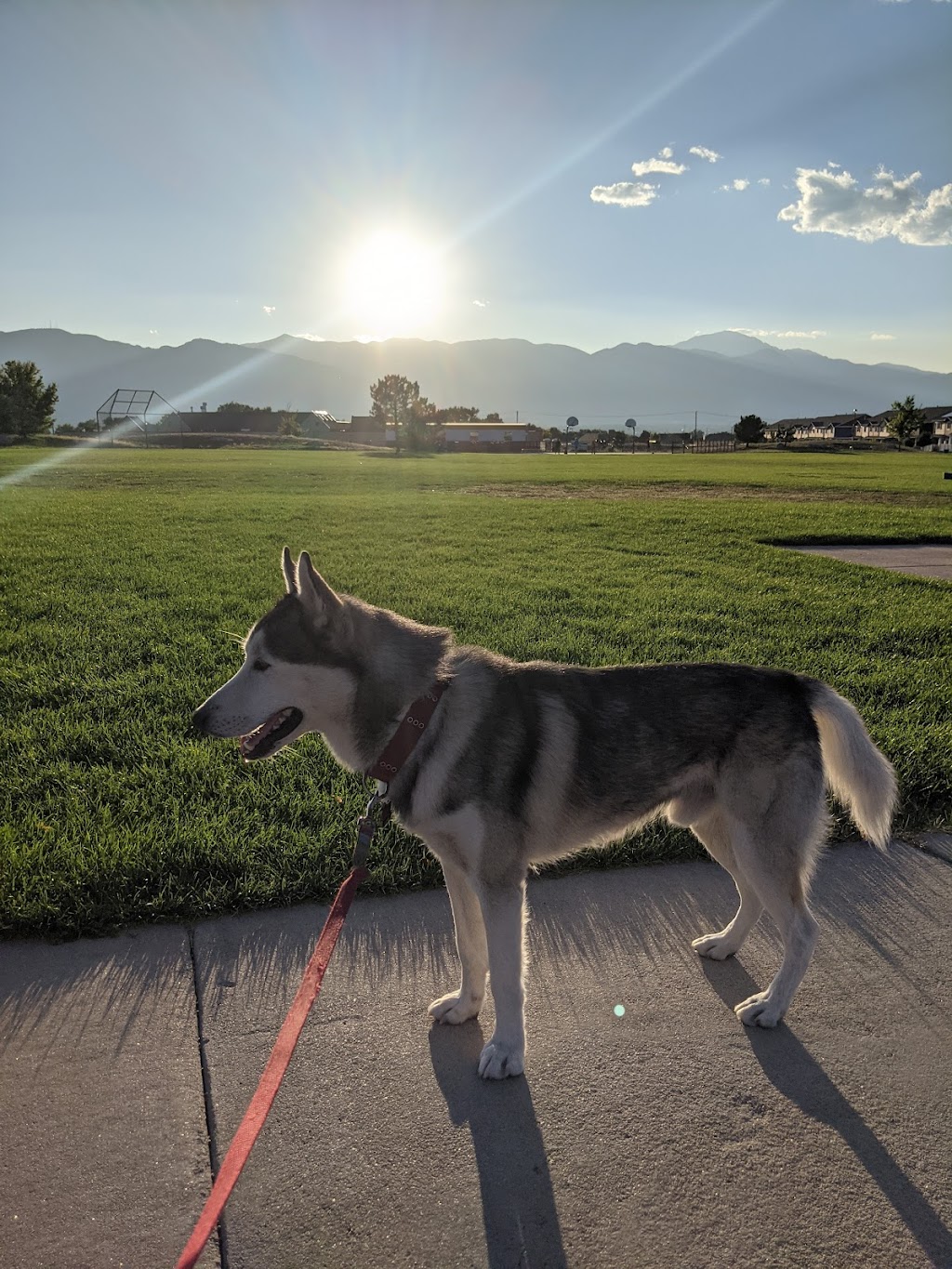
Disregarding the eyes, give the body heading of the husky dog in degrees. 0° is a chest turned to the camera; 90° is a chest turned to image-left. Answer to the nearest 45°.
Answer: approximately 90°

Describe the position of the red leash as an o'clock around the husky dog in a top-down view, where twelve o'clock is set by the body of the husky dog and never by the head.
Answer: The red leash is roughly at 10 o'clock from the husky dog.
